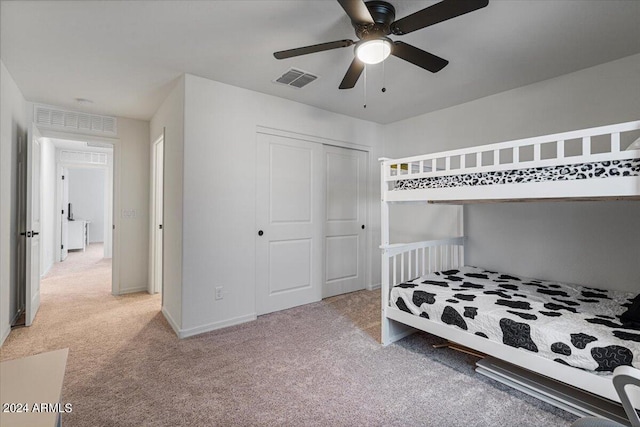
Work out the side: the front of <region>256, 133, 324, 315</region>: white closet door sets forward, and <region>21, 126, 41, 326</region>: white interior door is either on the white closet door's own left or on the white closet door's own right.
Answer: on the white closet door's own right

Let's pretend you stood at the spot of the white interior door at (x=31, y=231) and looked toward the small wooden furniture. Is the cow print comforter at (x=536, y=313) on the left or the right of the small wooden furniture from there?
left

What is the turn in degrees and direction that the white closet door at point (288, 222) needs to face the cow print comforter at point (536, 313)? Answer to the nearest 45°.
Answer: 0° — it already faces it

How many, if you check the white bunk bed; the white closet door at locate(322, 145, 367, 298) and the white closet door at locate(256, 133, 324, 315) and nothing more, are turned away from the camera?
0

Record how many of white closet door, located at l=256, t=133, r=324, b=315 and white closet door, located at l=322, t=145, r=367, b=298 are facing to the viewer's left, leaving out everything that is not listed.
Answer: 0

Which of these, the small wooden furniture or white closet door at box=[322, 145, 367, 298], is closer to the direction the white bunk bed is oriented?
the small wooden furniture

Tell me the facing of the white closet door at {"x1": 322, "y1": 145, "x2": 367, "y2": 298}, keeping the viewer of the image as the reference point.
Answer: facing the viewer and to the right of the viewer

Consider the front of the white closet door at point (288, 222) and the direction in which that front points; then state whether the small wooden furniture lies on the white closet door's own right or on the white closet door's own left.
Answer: on the white closet door's own right

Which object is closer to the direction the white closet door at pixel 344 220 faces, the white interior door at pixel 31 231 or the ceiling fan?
the ceiling fan

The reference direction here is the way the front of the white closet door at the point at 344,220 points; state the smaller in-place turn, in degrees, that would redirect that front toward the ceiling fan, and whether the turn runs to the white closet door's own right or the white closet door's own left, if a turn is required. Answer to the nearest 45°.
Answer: approximately 45° to the white closet door's own right

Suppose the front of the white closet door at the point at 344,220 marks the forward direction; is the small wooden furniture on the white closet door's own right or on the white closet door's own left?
on the white closet door's own right

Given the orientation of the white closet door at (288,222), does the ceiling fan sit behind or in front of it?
in front

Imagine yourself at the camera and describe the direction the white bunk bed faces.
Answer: facing the viewer and to the left of the viewer

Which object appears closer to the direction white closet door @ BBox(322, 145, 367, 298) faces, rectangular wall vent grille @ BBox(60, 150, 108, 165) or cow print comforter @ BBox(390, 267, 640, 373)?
the cow print comforter

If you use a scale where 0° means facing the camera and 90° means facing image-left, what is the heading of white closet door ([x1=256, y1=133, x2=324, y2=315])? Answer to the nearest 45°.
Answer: approximately 315°
